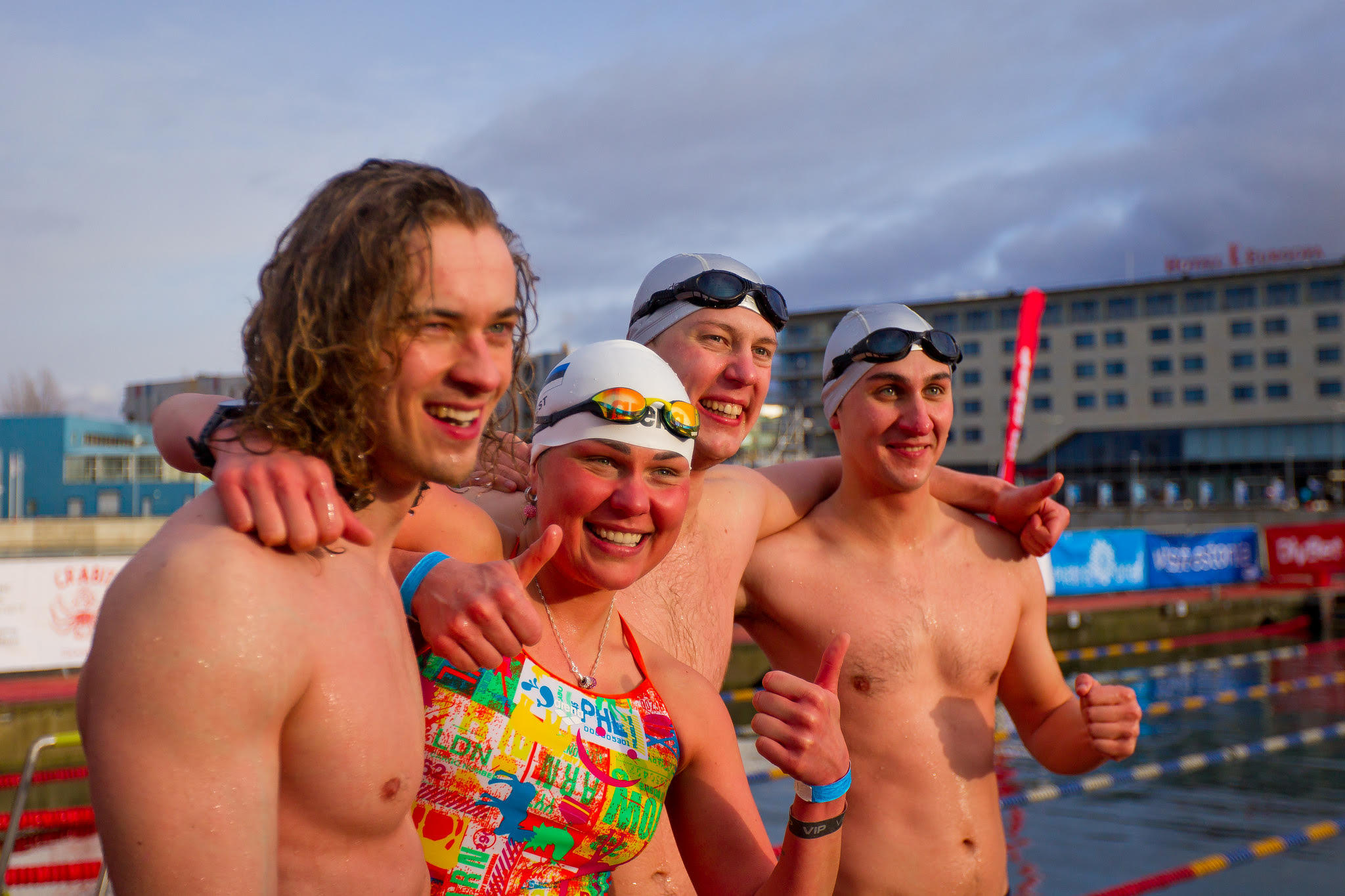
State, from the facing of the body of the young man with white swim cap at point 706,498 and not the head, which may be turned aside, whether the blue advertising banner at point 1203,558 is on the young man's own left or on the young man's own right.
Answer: on the young man's own left

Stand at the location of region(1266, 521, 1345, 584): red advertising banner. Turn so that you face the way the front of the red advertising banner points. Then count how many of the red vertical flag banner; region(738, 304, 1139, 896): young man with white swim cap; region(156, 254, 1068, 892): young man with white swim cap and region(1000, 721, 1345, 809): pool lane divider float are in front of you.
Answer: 4

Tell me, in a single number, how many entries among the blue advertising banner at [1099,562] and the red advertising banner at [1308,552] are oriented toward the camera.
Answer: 2

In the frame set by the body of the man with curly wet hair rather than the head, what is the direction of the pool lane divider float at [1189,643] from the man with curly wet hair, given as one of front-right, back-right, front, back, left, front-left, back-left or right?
left

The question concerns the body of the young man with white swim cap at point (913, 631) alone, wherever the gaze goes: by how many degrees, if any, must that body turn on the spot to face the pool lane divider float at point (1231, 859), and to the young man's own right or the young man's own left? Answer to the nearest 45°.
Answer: approximately 90° to the young man's own left

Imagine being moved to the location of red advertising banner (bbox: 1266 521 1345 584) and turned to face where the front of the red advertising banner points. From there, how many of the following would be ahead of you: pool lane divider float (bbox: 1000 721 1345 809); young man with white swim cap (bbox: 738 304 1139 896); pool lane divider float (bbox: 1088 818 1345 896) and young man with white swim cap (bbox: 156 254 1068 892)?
4

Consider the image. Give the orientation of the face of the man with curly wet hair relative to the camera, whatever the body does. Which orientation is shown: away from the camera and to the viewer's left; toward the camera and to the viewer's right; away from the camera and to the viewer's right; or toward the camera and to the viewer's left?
toward the camera and to the viewer's right

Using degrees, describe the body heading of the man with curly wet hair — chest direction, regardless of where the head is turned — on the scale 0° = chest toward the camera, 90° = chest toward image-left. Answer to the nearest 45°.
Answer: approximately 315°

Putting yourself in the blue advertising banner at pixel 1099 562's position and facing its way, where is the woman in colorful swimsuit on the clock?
The woman in colorful swimsuit is roughly at 12 o'clock from the blue advertising banner.
